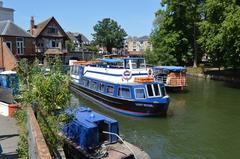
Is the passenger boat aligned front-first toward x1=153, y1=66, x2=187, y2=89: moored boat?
no

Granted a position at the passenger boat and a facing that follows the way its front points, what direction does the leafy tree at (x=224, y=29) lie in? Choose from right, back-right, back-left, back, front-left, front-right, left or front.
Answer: left

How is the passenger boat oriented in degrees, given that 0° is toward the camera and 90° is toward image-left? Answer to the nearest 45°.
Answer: approximately 315°

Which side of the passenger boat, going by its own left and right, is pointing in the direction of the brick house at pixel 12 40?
back

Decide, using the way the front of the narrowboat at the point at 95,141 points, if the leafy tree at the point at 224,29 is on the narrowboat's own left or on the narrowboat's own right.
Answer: on the narrowboat's own right

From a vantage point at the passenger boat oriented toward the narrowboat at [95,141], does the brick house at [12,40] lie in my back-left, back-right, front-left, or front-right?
back-right

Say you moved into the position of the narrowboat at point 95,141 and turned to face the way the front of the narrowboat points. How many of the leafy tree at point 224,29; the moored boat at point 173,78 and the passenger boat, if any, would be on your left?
0

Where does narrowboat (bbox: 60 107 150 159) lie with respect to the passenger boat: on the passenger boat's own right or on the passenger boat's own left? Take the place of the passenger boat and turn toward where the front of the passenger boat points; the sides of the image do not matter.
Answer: on the passenger boat's own right

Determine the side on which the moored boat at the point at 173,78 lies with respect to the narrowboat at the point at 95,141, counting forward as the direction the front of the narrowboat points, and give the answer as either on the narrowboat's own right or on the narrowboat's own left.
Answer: on the narrowboat's own right

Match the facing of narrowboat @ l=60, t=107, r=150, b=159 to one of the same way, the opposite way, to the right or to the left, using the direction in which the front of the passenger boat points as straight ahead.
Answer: the opposite way

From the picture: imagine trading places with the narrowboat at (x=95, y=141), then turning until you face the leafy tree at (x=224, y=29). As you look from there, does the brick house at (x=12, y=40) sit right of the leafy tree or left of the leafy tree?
left
